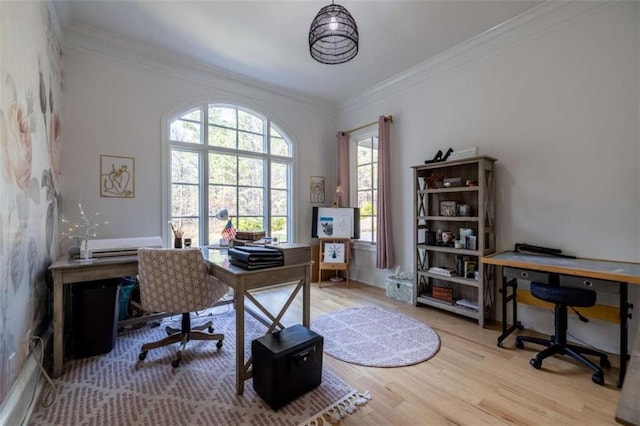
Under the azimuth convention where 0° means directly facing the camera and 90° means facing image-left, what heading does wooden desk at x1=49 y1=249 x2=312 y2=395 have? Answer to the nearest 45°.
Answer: approximately 45°

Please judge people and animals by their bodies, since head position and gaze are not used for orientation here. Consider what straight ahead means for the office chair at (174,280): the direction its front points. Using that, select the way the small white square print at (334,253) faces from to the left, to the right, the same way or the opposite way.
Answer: the opposite way

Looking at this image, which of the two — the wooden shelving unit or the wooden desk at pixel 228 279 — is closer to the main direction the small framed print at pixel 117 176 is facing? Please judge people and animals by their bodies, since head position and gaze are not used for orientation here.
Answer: the wooden desk

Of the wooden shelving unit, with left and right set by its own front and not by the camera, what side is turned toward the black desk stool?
left

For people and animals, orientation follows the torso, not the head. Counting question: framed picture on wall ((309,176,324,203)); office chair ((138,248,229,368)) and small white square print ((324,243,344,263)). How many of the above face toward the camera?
2
